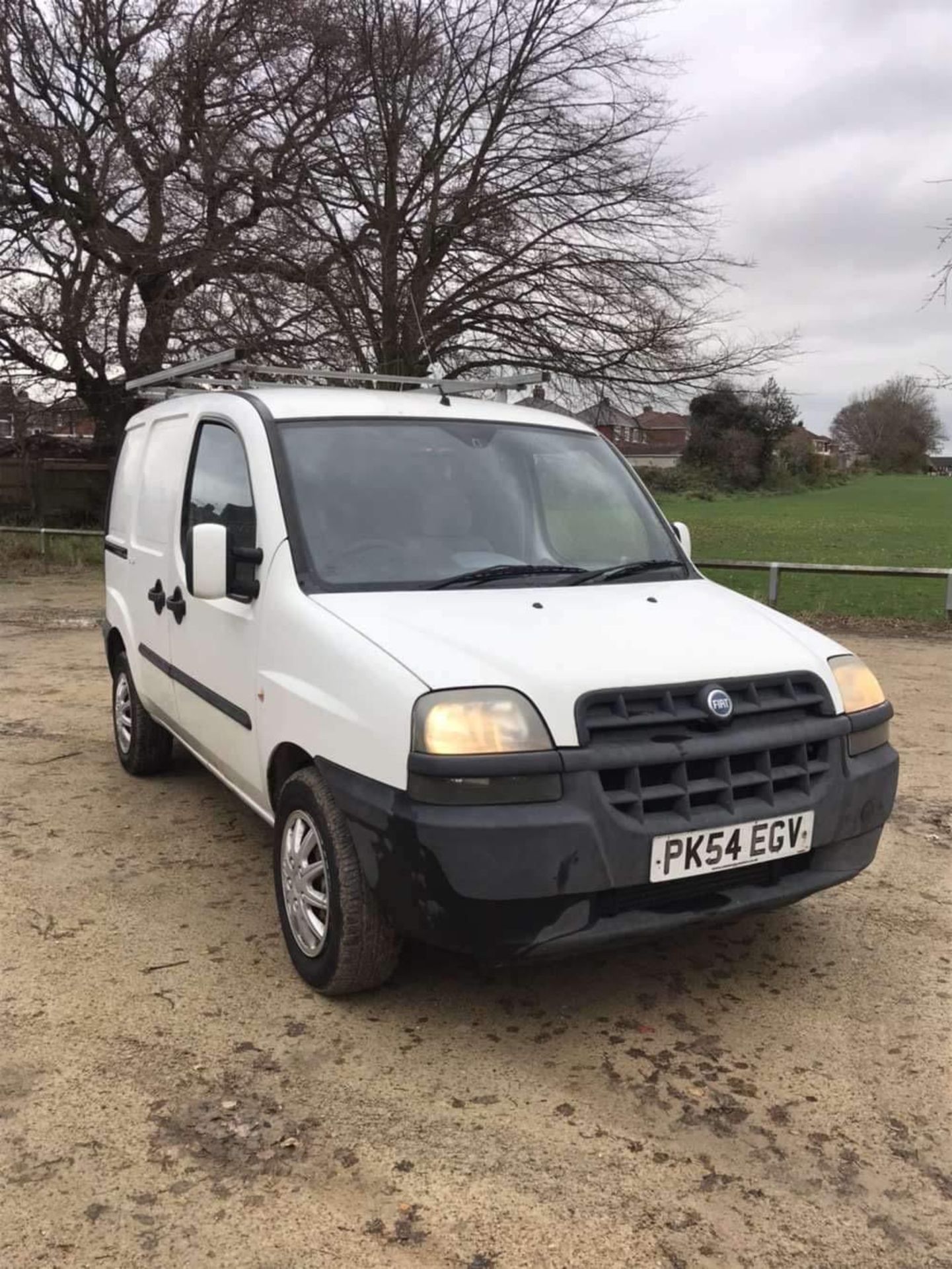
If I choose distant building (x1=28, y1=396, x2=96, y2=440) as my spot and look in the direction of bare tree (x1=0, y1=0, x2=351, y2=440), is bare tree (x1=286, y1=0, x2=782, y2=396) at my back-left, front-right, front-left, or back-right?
front-left

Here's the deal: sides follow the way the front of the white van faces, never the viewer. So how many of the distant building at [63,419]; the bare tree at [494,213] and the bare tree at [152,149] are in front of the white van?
0

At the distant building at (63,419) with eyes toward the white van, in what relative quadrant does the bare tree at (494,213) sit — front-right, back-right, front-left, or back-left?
front-left

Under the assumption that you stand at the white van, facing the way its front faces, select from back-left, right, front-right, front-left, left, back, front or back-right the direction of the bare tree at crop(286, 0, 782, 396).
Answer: back-left

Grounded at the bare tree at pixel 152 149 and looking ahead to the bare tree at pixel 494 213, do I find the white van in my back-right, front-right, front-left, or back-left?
front-right

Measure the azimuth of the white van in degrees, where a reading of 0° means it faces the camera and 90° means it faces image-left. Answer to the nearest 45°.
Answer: approximately 315°

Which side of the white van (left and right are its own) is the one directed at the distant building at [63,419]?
back

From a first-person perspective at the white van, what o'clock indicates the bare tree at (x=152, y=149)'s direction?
The bare tree is roughly at 7 o'clock from the white van.
